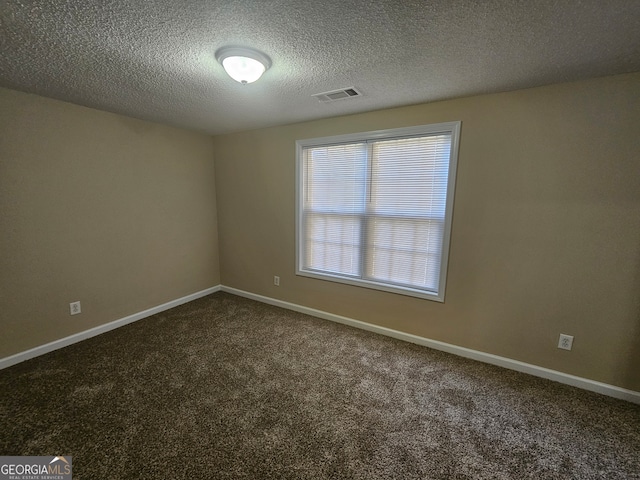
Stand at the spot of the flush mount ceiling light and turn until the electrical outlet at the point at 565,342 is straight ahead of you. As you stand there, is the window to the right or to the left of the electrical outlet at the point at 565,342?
left

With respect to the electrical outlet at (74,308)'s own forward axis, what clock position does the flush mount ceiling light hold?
The flush mount ceiling light is roughly at 11 o'clock from the electrical outlet.

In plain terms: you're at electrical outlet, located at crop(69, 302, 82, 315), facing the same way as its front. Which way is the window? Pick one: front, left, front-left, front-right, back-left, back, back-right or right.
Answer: front-left

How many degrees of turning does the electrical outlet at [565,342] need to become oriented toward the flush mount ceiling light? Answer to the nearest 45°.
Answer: approximately 45° to its right

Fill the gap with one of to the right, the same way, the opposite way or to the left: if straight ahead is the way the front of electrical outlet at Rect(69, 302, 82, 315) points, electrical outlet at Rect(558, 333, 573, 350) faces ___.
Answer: to the right

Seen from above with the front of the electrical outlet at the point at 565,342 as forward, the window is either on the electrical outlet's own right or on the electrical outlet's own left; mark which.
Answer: on the electrical outlet's own right

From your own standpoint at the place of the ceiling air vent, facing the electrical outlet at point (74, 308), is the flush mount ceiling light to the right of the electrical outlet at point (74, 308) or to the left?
left

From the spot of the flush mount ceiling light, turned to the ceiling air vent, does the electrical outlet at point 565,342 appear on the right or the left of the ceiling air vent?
right

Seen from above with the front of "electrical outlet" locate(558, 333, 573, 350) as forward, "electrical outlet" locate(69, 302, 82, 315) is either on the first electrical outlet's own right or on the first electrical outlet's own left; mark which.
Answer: on the first electrical outlet's own right
